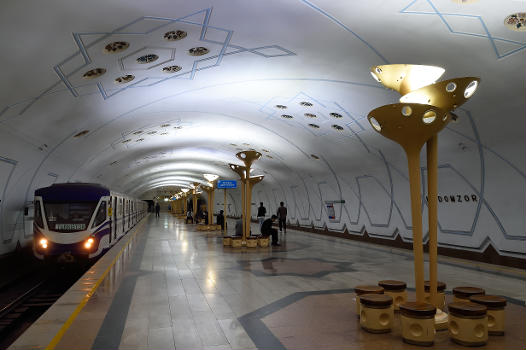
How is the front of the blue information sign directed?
toward the camera

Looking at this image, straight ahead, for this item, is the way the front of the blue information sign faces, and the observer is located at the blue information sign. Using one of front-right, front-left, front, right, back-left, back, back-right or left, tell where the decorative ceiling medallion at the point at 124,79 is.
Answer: front

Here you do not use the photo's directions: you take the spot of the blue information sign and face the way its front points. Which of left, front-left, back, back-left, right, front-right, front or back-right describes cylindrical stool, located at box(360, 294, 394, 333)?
front

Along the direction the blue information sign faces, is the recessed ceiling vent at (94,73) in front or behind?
in front

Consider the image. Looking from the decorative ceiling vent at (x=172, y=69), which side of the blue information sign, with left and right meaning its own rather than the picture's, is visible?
front

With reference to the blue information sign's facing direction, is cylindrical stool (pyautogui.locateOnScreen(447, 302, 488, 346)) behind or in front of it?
in front

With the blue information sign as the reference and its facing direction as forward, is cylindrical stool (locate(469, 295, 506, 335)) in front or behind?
in front

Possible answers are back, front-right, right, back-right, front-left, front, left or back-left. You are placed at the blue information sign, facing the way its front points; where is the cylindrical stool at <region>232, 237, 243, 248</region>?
front

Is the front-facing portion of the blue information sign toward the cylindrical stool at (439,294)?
yes

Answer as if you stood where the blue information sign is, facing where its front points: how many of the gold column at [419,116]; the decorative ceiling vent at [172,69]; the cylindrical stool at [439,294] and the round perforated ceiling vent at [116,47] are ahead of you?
4

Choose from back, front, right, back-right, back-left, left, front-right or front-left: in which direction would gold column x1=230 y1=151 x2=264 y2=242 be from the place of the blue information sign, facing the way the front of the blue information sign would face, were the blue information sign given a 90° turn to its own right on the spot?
left

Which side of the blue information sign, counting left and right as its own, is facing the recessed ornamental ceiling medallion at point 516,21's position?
front

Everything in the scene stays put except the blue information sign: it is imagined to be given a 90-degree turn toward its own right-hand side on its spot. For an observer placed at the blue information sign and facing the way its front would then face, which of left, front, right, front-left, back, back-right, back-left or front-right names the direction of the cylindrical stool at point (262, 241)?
left

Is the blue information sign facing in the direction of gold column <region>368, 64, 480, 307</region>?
yes
